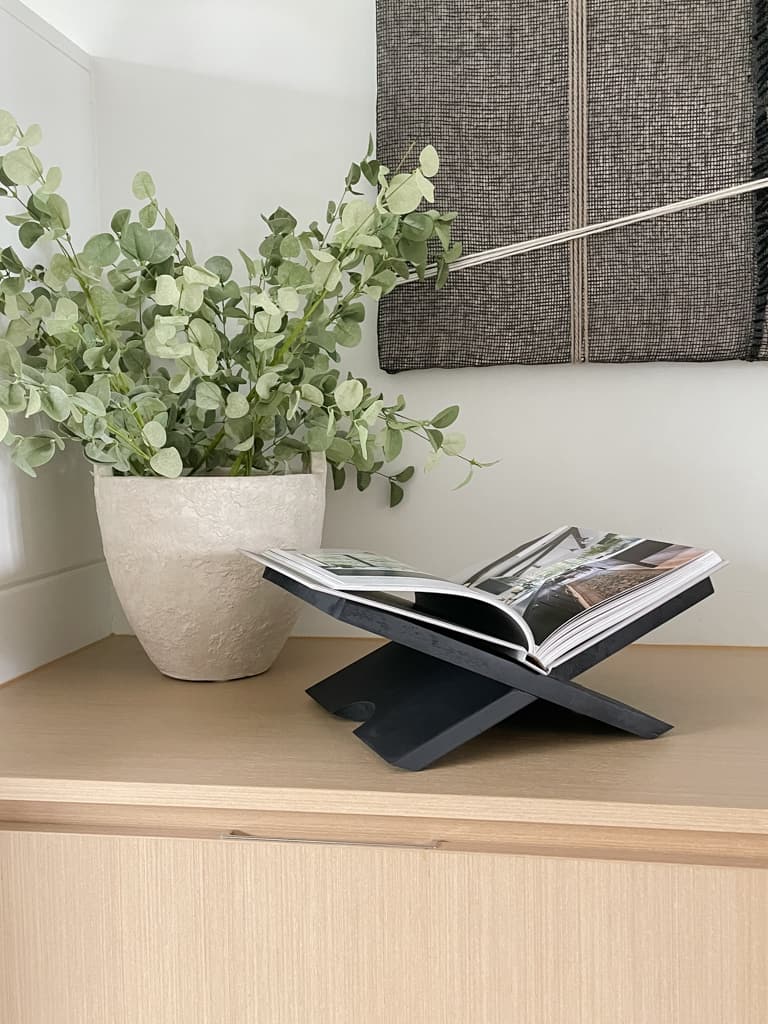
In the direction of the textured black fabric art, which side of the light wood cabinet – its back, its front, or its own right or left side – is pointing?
back

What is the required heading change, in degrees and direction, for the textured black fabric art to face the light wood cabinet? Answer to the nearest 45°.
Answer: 0° — it already faces it

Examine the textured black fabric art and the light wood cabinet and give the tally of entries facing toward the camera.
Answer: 2

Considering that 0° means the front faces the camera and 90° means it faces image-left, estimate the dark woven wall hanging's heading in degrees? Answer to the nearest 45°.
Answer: approximately 0°
